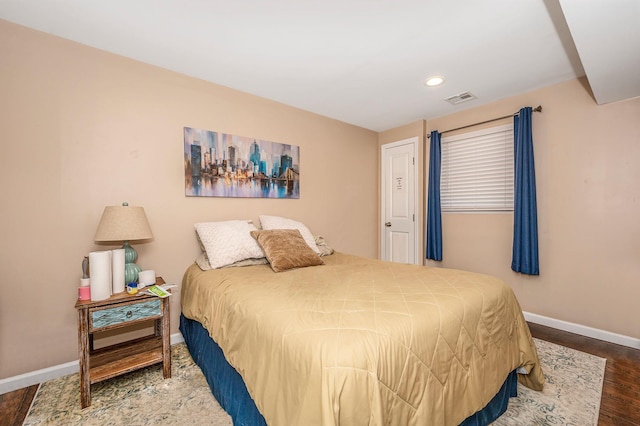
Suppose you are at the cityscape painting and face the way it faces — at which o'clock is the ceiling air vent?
The ceiling air vent is roughly at 11 o'clock from the cityscape painting.

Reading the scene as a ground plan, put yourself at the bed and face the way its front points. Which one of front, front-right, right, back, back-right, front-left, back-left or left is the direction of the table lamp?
back-right

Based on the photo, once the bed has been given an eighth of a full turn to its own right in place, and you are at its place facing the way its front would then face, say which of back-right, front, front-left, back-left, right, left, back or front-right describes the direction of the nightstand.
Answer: right

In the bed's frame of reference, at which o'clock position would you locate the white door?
The white door is roughly at 8 o'clock from the bed.

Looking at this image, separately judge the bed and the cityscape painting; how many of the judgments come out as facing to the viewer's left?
0

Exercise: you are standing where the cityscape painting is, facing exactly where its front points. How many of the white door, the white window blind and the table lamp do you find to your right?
1

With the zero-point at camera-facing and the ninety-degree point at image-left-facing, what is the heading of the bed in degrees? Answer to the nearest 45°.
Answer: approximately 315°

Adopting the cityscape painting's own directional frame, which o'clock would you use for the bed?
The bed is roughly at 1 o'clock from the cityscape painting.

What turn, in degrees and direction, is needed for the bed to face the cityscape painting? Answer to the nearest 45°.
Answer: approximately 180°

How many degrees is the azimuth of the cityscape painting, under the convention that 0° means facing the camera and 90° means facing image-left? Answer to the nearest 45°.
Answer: approximately 315°

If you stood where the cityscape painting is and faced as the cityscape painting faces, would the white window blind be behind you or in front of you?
in front

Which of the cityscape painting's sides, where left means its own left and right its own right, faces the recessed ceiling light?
front
